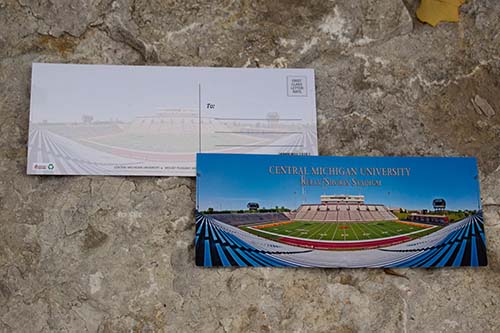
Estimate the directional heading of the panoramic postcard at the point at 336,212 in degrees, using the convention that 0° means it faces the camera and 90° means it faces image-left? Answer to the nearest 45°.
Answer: approximately 0°
